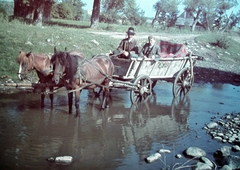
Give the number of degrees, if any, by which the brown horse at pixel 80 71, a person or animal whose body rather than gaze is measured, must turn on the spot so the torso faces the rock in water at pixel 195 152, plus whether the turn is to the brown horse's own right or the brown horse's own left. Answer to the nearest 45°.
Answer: approximately 90° to the brown horse's own left

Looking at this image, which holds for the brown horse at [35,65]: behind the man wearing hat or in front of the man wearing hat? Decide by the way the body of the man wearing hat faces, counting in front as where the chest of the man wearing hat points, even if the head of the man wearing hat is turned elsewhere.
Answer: in front

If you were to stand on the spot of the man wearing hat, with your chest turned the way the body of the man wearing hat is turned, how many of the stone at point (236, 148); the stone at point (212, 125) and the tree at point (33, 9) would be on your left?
2

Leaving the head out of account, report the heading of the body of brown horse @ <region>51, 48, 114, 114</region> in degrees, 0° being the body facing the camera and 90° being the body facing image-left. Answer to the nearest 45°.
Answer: approximately 45°

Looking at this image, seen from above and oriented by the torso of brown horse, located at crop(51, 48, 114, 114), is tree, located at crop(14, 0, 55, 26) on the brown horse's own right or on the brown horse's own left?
on the brown horse's own right

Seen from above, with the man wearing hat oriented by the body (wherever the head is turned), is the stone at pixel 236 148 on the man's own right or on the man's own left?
on the man's own left

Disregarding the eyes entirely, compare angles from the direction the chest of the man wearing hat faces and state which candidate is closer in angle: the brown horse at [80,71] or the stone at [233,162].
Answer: the brown horse

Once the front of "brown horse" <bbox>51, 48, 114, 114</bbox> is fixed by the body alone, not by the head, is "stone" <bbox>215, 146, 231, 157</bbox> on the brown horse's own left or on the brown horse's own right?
on the brown horse's own left

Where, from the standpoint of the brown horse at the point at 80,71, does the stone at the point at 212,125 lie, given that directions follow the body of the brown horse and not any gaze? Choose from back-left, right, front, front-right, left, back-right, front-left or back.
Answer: back-left

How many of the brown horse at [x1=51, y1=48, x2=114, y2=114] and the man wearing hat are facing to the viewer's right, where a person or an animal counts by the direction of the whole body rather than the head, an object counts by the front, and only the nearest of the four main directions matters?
0

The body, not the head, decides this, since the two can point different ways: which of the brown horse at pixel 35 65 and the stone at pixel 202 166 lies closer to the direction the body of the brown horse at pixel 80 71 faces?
the brown horse

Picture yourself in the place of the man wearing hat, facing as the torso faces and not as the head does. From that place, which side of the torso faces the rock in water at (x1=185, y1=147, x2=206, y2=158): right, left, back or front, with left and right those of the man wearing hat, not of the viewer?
left

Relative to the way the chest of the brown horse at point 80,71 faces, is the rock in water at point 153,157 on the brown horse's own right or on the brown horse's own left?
on the brown horse's own left
